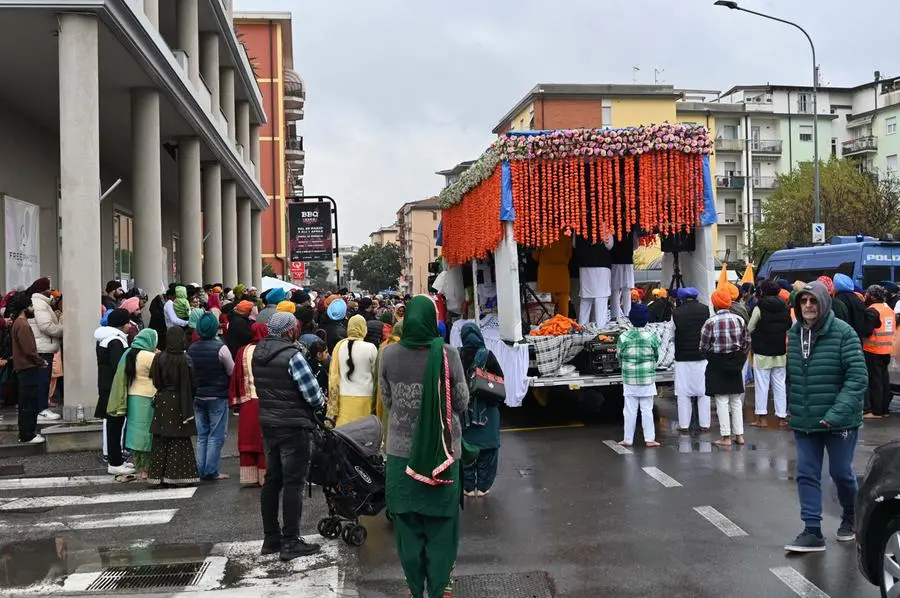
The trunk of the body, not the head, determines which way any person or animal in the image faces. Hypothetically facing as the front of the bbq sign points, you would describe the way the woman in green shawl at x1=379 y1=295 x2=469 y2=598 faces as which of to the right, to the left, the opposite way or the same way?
the opposite way

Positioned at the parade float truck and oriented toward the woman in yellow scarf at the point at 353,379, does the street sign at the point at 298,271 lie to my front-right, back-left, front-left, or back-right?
back-right

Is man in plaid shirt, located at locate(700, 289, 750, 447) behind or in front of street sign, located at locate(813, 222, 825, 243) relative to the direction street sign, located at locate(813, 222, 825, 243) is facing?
in front

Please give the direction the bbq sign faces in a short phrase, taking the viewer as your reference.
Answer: facing the viewer

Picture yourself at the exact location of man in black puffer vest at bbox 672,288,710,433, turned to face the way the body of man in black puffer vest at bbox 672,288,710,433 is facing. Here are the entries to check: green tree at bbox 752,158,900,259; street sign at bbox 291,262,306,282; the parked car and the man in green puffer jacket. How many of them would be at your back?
2

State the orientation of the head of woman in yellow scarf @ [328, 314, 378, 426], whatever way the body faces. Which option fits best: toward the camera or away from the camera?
away from the camera

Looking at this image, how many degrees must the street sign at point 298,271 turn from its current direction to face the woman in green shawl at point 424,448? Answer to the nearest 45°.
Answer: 0° — it already faces them

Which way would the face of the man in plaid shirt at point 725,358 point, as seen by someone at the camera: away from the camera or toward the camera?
away from the camera

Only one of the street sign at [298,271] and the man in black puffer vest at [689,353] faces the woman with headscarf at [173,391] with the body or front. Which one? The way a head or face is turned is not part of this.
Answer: the street sign

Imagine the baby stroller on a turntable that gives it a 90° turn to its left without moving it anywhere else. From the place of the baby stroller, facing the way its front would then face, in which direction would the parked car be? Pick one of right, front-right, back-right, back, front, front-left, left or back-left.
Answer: back

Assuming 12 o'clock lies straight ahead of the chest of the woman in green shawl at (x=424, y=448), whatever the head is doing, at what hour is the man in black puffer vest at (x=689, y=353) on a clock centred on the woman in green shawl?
The man in black puffer vest is roughly at 1 o'clock from the woman in green shawl.

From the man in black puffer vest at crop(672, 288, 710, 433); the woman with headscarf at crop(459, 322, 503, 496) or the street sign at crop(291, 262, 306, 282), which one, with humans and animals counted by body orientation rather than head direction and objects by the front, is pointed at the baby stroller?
the street sign

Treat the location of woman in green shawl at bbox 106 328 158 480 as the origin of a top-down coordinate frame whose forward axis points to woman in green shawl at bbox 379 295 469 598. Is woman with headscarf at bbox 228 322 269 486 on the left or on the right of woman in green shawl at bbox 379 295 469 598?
left

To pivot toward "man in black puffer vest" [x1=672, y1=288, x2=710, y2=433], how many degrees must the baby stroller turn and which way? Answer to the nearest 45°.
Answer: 0° — it already faces them

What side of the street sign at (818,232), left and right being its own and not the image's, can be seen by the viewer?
front

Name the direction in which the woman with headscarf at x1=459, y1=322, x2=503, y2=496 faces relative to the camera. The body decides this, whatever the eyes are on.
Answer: away from the camera

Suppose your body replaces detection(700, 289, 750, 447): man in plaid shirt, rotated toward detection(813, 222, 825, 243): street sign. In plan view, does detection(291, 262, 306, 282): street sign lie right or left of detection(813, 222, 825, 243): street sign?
left

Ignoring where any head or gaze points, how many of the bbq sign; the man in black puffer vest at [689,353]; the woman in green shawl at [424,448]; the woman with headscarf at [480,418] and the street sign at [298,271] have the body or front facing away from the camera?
3

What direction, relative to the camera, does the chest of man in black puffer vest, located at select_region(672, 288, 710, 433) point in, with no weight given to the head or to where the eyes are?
away from the camera
